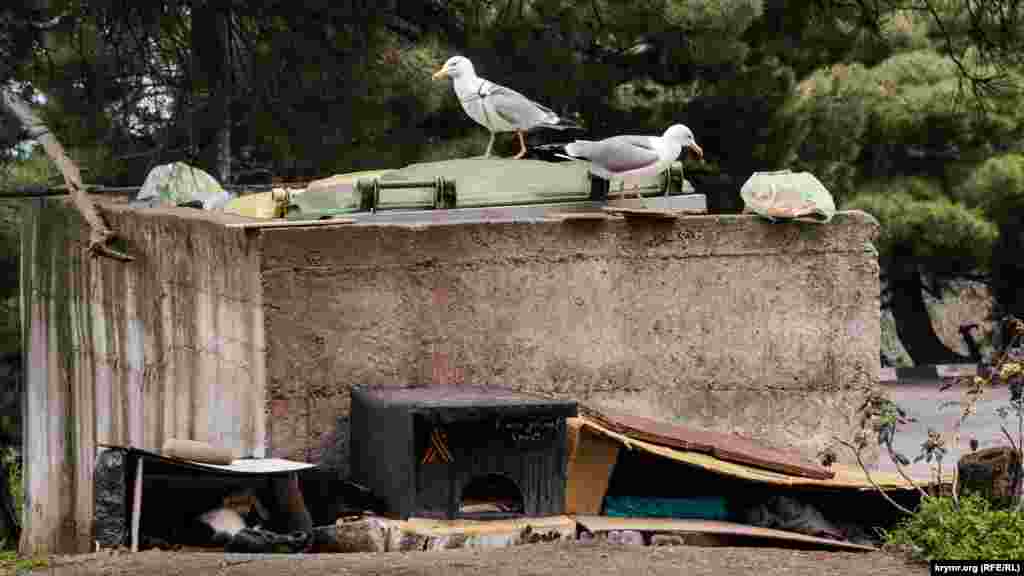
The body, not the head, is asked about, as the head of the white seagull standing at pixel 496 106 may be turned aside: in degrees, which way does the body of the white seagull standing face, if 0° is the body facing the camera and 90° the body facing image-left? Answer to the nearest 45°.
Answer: approximately 90°

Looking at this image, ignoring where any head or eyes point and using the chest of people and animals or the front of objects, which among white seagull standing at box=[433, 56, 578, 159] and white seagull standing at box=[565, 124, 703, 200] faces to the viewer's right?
white seagull standing at box=[565, 124, 703, 200]

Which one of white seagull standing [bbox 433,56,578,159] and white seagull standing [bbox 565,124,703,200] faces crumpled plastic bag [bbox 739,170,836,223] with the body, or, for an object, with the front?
white seagull standing [bbox 565,124,703,200]

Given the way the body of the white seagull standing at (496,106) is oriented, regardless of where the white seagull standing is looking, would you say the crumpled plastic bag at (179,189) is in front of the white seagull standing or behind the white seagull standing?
in front

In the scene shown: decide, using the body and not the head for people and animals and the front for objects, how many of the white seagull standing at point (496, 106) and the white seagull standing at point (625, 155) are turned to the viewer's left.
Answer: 1

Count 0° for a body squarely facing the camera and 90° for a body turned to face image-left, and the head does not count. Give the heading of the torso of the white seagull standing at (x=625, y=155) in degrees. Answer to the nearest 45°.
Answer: approximately 270°

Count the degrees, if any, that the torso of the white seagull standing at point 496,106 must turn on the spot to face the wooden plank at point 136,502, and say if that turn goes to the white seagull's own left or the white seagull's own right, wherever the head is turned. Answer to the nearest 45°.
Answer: approximately 45° to the white seagull's own left

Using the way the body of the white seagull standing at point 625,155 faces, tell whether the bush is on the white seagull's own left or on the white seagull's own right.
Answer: on the white seagull's own right
